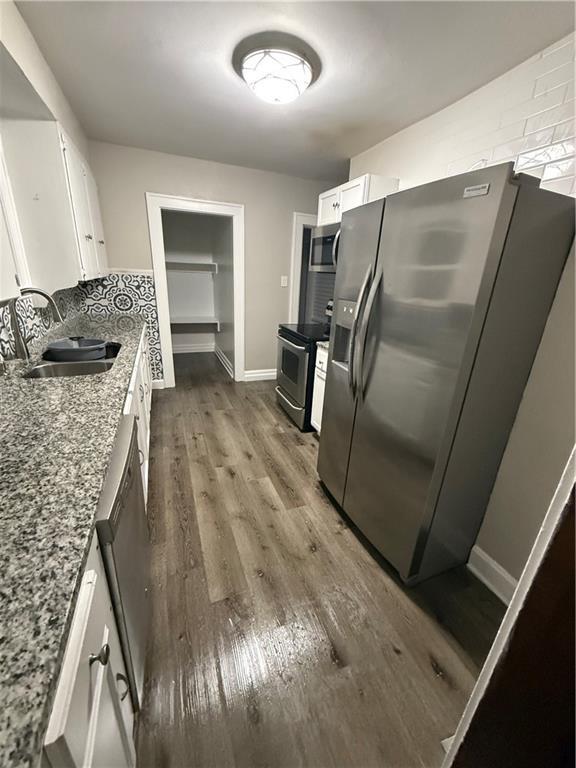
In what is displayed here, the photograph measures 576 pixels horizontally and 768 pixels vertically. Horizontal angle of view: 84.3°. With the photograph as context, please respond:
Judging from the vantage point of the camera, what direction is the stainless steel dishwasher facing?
facing to the right of the viewer

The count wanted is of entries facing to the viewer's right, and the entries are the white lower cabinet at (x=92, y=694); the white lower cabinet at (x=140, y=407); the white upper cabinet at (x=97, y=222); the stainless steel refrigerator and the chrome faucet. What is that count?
4

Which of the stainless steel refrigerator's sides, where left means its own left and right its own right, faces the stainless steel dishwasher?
front

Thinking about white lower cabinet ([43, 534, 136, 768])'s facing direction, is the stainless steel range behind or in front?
in front

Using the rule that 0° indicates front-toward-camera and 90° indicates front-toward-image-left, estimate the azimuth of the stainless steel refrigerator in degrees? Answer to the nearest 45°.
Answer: approximately 45°

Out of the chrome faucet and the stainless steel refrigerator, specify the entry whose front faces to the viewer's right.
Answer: the chrome faucet

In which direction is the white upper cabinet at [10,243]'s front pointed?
to the viewer's right

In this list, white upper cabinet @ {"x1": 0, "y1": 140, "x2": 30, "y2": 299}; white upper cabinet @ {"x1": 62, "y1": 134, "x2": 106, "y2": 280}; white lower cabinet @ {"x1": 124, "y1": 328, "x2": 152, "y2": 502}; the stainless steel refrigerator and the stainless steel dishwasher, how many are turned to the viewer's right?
4

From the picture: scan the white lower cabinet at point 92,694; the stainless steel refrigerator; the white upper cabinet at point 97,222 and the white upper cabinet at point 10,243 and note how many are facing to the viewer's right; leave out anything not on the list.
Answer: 3

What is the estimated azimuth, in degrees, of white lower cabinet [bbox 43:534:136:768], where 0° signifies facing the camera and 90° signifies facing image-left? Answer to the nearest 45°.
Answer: approximately 270°

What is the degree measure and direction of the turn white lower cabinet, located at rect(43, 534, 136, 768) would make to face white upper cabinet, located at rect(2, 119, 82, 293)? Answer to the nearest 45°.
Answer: approximately 90° to its left

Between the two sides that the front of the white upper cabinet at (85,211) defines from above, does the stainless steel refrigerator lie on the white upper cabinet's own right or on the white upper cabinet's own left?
on the white upper cabinet's own right

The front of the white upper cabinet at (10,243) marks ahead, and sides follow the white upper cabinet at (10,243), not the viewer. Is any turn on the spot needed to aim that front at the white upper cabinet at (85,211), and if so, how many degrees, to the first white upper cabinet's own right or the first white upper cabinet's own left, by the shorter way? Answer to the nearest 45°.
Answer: approximately 45° to the first white upper cabinet's own left

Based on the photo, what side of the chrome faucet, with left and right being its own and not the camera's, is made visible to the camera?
right
